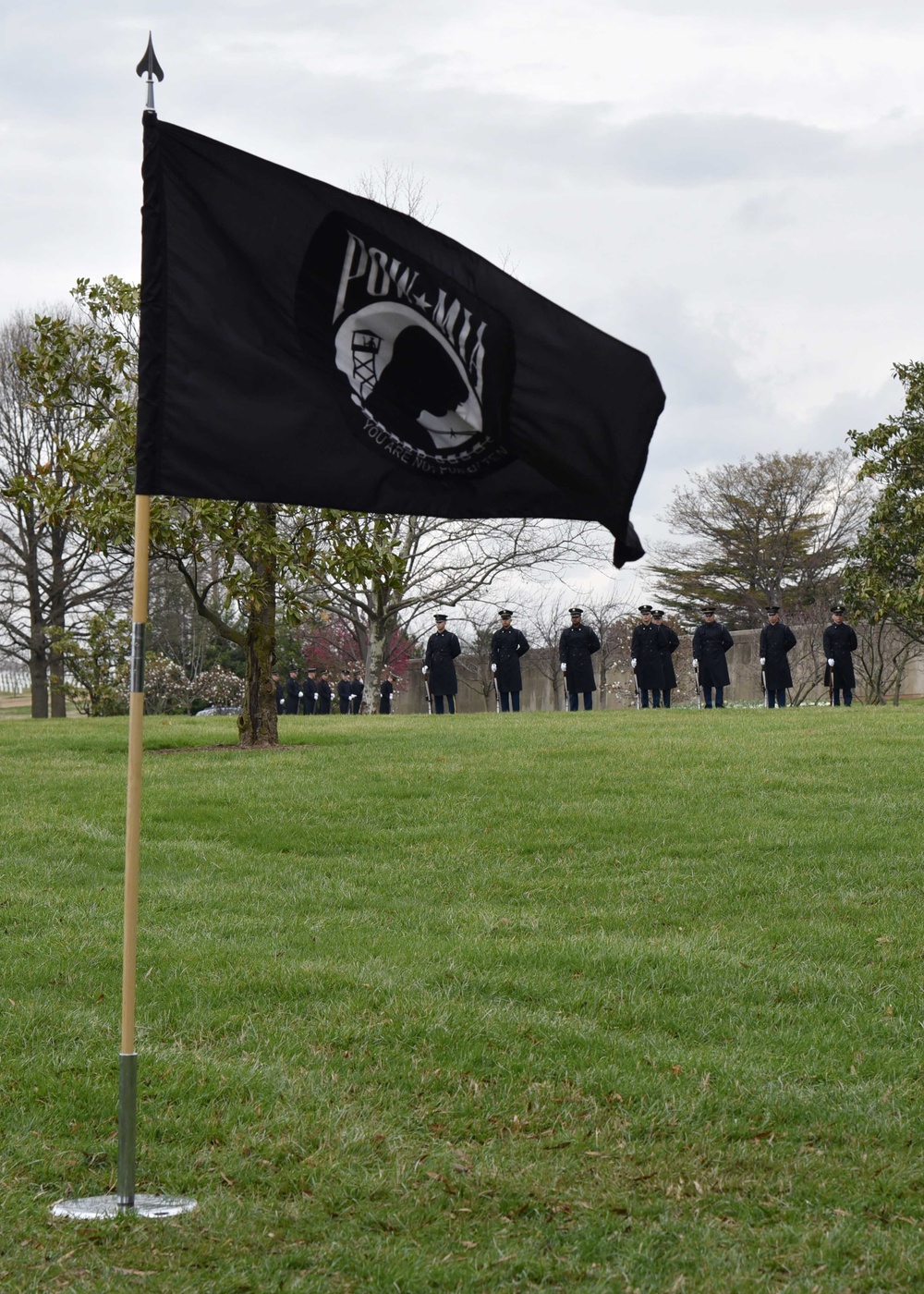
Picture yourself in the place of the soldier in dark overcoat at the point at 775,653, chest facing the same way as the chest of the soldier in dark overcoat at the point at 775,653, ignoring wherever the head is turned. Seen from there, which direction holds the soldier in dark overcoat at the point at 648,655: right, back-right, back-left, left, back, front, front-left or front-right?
right

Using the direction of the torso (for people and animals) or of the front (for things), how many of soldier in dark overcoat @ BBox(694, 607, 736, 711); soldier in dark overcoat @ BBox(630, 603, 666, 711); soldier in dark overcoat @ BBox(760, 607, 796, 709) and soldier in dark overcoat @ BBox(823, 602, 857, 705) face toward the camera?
4

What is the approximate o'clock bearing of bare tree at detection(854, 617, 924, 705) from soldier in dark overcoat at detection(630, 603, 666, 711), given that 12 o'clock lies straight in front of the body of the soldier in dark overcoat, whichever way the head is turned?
The bare tree is roughly at 7 o'clock from the soldier in dark overcoat.

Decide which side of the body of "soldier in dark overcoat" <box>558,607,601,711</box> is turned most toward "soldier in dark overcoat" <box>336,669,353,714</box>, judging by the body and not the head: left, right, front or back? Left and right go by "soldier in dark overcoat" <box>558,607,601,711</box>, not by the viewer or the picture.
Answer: back

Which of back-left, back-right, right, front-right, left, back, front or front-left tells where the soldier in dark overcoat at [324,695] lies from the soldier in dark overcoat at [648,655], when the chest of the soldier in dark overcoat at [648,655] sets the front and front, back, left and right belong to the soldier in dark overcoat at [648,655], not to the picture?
back-right

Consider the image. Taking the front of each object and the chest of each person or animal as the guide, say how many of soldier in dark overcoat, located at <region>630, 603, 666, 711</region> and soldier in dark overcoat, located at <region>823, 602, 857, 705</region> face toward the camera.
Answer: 2

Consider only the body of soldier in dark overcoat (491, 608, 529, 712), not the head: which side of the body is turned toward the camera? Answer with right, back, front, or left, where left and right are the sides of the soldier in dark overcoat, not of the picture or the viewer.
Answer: front

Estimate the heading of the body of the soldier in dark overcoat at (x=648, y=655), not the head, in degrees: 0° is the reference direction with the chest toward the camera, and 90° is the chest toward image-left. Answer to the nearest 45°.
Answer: approximately 0°

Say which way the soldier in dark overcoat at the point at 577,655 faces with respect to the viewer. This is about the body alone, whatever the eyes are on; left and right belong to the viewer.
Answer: facing the viewer

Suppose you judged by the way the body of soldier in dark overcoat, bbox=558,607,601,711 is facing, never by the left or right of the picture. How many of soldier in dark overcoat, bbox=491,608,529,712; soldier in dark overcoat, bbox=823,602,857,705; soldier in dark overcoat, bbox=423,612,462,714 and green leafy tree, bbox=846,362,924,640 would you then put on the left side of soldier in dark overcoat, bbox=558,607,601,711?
2

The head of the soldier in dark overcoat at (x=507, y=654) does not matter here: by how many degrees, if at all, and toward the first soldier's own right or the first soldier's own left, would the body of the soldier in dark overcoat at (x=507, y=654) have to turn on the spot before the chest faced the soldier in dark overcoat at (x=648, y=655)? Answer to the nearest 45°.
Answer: approximately 90° to the first soldier's own left

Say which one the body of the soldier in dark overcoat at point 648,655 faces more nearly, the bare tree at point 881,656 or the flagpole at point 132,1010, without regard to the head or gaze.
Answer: the flagpole

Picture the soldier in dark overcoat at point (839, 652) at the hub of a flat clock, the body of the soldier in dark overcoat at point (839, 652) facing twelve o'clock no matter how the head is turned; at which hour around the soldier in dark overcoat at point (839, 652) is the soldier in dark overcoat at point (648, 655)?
the soldier in dark overcoat at point (648, 655) is roughly at 3 o'clock from the soldier in dark overcoat at point (839, 652).

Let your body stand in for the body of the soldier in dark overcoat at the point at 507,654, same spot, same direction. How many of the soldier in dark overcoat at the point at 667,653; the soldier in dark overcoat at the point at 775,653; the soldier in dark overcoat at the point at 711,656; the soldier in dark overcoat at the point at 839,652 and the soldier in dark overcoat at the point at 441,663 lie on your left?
4
